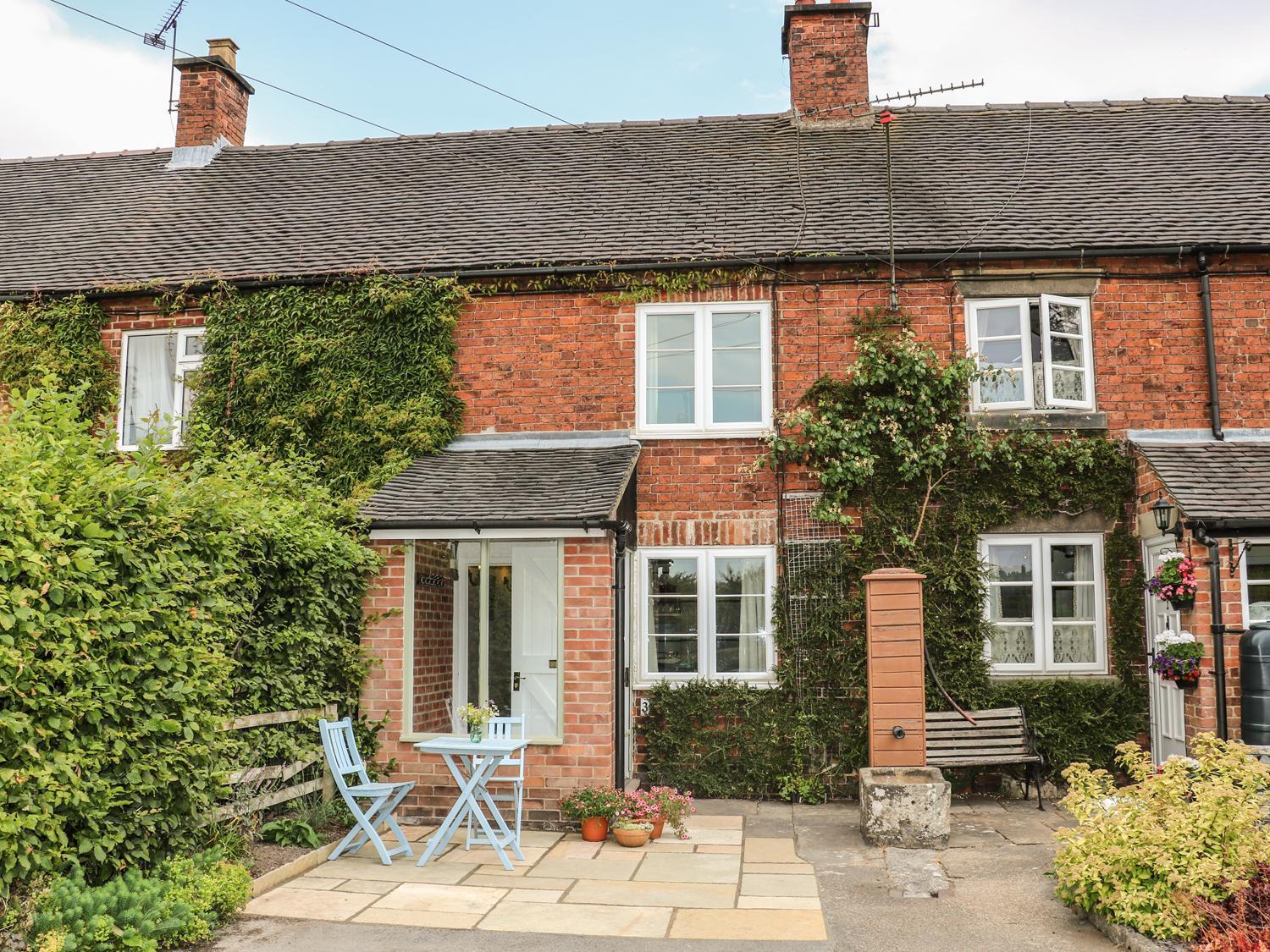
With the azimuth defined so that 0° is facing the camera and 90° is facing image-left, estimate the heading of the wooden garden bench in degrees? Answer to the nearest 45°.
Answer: approximately 0°

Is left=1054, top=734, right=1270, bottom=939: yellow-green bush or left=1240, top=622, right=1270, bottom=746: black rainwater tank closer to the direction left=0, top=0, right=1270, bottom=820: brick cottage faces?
the yellow-green bush

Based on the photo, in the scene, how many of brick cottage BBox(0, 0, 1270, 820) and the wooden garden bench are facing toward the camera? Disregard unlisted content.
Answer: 2

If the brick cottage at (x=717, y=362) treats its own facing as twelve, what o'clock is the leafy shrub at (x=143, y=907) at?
The leafy shrub is roughly at 1 o'clock from the brick cottage.

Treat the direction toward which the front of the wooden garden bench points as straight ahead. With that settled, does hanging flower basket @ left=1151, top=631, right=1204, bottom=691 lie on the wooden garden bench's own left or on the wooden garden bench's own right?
on the wooden garden bench's own left

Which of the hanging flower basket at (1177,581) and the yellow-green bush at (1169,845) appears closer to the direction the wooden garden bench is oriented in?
the yellow-green bush

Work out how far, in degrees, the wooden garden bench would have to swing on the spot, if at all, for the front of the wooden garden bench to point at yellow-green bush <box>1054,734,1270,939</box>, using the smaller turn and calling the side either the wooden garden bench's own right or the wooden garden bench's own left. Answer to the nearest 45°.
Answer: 0° — it already faces it

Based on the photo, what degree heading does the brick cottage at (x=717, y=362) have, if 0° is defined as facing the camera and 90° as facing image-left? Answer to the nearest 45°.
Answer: approximately 0°

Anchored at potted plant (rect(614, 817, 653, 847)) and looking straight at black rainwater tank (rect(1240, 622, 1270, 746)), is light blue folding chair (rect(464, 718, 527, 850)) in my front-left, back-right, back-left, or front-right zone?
back-left
